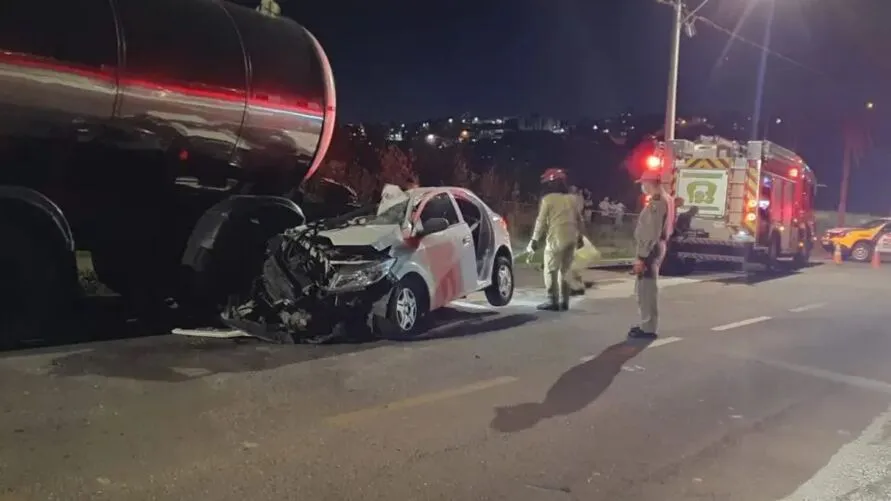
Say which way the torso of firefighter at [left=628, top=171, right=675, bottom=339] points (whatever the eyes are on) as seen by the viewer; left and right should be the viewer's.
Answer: facing to the left of the viewer

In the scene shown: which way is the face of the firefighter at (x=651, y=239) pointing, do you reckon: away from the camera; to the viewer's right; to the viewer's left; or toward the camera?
to the viewer's left

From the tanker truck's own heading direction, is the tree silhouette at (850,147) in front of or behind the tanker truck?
behind

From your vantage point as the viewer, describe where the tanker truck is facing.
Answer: facing the viewer and to the left of the viewer

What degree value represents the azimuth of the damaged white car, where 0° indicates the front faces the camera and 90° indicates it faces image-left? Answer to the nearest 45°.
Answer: approximately 45°

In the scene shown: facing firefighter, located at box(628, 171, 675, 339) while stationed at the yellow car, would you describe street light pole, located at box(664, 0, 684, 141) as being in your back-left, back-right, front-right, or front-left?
front-right

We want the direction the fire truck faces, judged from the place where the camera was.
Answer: facing away from the viewer and to the right of the viewer

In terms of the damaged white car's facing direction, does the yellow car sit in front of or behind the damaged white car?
behind

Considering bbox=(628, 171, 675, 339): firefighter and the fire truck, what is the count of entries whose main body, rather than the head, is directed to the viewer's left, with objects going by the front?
1
